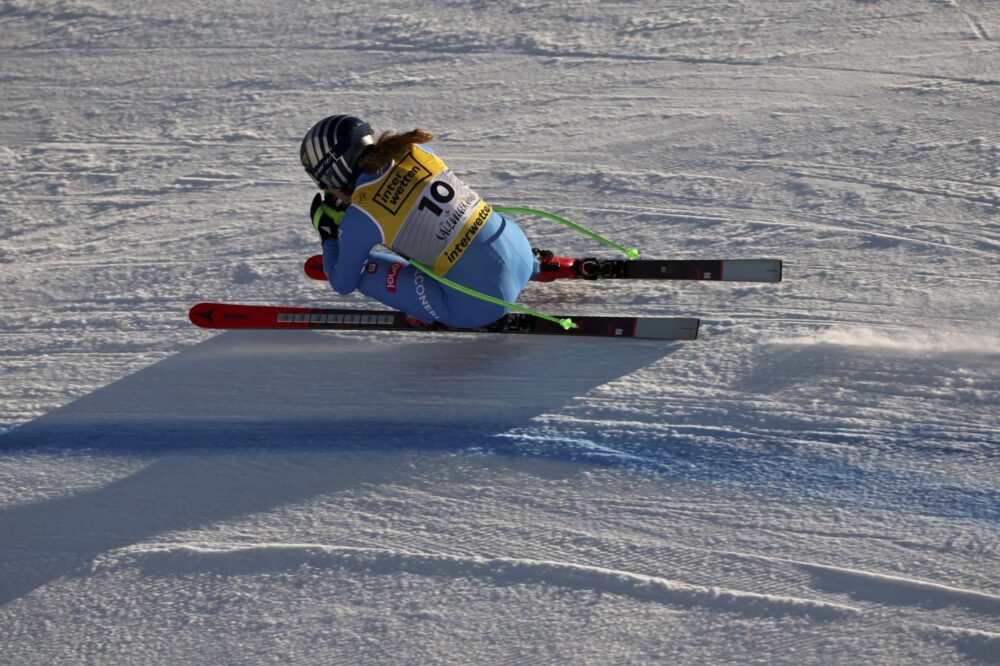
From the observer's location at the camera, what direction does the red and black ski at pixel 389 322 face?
facing to the left of the viewer

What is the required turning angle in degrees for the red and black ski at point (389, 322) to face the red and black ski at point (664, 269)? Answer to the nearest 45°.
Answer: approximately 180°

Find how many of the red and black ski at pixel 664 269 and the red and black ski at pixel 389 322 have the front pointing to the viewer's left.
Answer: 2

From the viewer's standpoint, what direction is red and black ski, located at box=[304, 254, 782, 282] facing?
to the viewer's left

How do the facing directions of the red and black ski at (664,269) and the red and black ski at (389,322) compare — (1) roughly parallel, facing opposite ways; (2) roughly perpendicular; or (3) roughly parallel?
roughly parallel
